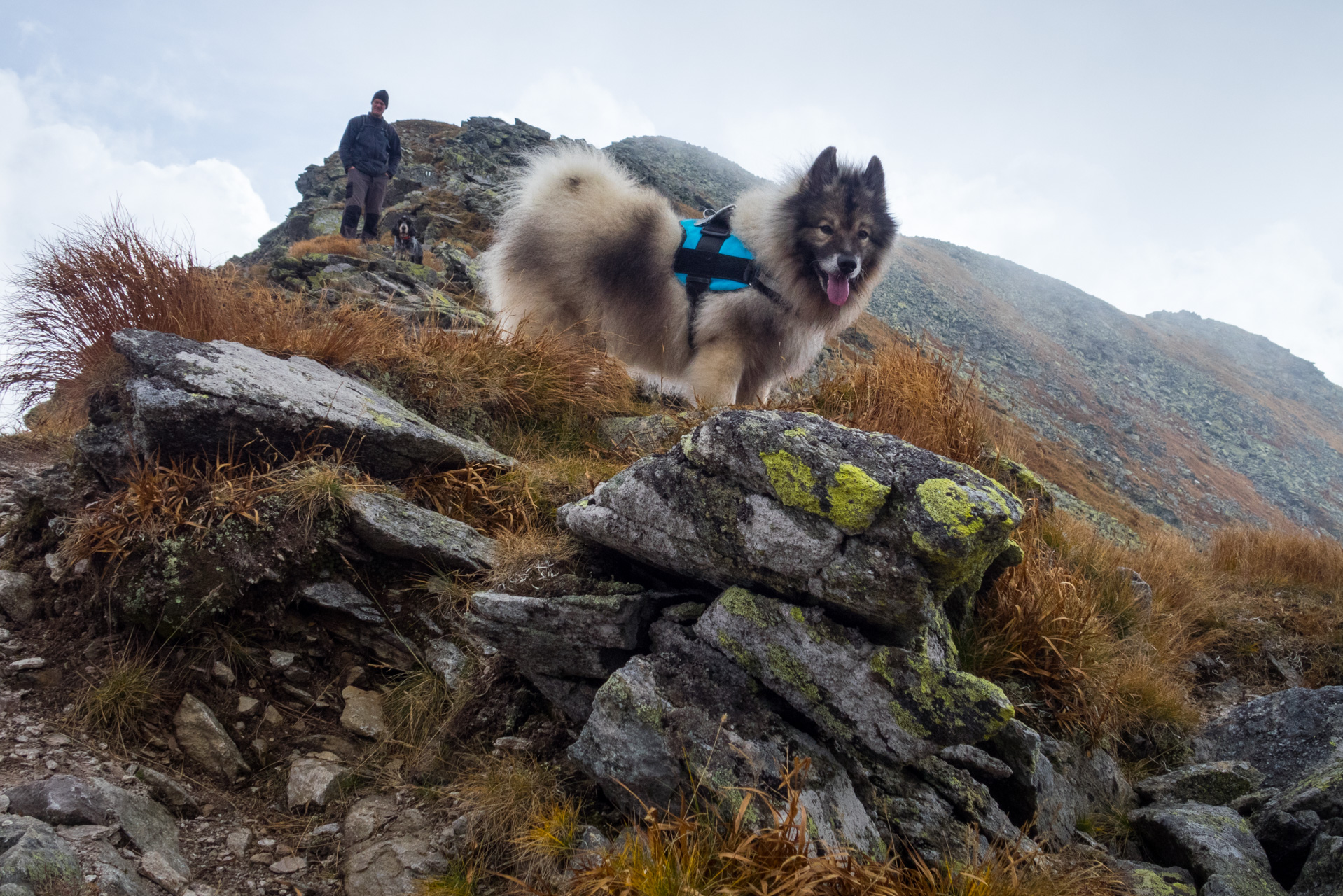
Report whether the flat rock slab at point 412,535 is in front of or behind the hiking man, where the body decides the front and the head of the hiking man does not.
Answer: in front

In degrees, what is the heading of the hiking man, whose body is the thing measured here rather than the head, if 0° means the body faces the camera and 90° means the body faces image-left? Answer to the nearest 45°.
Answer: approximately 0°

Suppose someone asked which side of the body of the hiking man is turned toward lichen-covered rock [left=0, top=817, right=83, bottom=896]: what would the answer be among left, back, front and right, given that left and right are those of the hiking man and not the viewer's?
front

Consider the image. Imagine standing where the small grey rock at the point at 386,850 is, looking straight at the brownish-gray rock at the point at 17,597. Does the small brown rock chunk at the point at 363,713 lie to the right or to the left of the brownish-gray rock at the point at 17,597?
right

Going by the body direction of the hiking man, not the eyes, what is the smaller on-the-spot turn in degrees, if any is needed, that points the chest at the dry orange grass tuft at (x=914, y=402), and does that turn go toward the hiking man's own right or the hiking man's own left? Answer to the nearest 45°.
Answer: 0° — they already face it

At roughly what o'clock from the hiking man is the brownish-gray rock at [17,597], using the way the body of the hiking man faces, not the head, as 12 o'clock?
The brownish-gray rock is roughly at 12 o'clock from the hiking man.

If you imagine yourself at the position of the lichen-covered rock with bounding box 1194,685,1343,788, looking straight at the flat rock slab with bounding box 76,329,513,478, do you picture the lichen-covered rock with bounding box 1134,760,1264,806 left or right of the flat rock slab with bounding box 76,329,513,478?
left

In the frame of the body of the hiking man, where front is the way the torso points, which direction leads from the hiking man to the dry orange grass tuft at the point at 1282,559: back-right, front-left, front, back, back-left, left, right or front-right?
front-left

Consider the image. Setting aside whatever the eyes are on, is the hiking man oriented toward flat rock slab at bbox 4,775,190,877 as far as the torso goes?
yes

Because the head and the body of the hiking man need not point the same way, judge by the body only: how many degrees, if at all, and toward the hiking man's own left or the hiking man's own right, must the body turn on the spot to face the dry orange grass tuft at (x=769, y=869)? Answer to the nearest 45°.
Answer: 0° — they already face it

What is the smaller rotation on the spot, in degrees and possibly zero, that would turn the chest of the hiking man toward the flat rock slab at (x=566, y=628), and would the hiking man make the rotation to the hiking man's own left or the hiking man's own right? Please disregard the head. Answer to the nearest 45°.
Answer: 0° — they already face it
